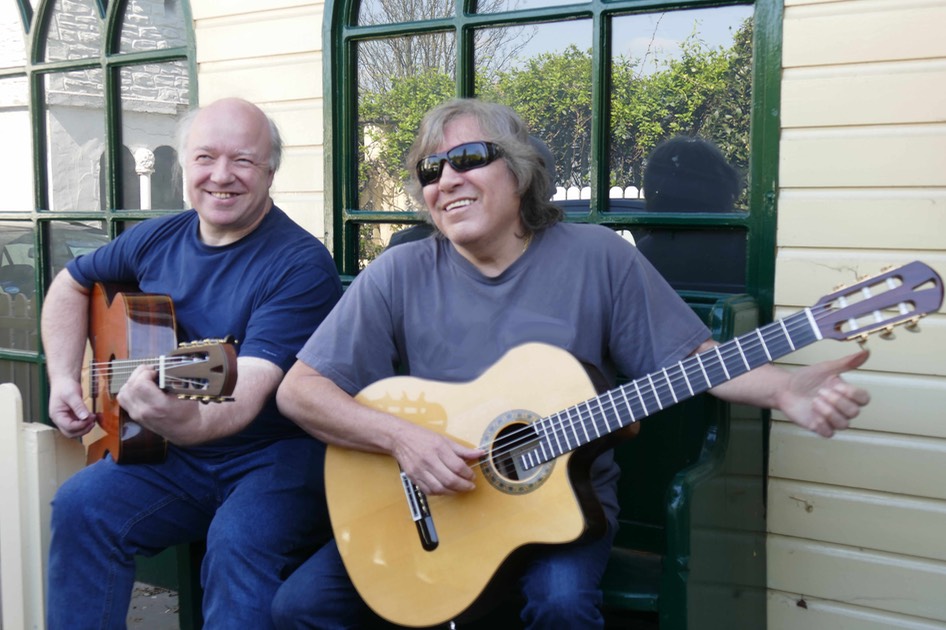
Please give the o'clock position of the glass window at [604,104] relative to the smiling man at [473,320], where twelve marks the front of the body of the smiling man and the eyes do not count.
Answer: The glass window is roughly at 7 o'clock from the smiling man.

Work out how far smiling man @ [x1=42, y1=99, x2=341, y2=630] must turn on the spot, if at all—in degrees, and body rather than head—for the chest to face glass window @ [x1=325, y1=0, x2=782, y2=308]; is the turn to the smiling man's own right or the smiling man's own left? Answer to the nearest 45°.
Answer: approximately 135° to the smiling man's own left

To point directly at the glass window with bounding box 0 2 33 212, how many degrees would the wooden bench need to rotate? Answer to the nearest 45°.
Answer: approximately 90° to its right

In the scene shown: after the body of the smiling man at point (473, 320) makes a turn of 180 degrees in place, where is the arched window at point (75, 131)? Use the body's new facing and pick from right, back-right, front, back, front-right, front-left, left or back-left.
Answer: front-left

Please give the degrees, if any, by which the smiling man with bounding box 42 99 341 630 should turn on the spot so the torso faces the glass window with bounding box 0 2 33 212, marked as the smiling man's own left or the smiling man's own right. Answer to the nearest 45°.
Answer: approximately 135° to the smiling man's own right

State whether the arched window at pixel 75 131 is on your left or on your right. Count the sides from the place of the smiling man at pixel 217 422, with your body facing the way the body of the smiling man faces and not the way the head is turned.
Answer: on your right

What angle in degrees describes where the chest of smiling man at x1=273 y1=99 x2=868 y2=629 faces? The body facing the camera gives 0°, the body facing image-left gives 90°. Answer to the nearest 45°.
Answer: approximately 0°

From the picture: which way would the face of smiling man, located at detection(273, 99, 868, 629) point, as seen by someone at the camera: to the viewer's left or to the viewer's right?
to the viewer's left
